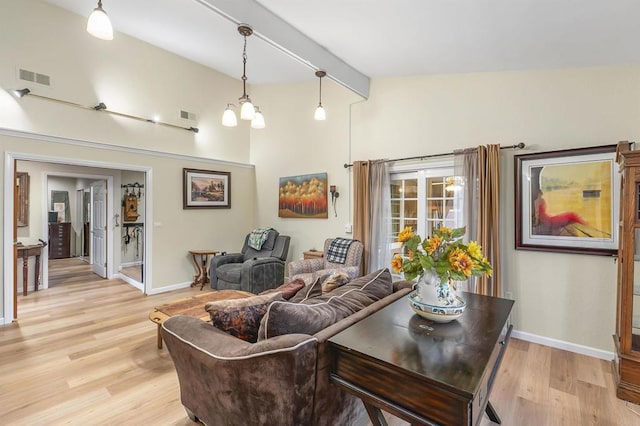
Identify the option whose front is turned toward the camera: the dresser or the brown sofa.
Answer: the dresser

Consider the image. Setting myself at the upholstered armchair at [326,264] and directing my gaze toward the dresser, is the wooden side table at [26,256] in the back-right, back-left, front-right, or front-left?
front-left

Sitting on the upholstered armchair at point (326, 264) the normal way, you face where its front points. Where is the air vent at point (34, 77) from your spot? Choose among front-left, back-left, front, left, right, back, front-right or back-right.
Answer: front-right

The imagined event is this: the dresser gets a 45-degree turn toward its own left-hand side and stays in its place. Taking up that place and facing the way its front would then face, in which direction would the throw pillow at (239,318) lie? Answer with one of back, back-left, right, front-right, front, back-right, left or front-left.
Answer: front-right

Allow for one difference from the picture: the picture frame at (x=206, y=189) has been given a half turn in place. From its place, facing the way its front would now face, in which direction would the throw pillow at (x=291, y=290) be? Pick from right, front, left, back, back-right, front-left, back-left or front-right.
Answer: back-left

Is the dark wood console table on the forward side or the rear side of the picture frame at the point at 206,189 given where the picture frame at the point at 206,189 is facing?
on the forward side

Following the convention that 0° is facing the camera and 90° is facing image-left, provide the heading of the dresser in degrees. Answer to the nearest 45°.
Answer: approximately 0°

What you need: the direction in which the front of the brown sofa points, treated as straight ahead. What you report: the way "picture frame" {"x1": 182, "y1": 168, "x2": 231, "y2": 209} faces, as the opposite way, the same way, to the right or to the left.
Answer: the opposite way

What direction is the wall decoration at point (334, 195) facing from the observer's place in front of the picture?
facing the viewer and to the left of the viewer

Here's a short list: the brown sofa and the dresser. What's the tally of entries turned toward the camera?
1

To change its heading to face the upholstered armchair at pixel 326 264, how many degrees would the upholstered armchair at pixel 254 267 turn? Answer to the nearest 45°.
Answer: approximately 90° to its left

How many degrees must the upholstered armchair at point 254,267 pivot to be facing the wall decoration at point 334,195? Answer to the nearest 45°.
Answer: approximately 135° to its left

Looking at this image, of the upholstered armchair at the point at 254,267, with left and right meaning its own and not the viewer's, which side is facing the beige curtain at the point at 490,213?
left

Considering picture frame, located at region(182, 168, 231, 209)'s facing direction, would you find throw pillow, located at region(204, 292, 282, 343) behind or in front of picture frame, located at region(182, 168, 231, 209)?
in front

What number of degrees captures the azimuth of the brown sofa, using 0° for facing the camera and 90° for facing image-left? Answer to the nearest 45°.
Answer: approximately 135°
